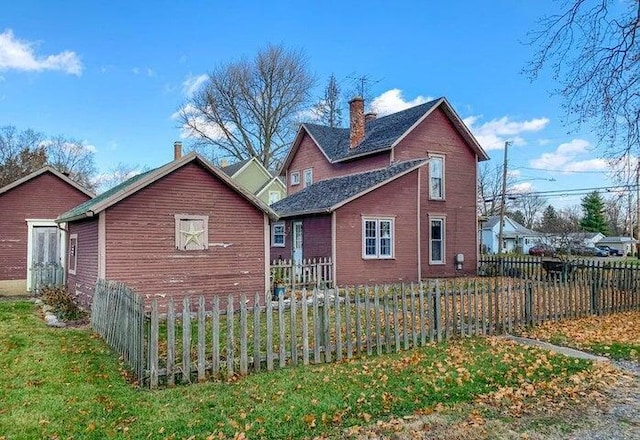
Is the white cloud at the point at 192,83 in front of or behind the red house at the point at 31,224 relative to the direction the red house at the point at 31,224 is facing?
behind

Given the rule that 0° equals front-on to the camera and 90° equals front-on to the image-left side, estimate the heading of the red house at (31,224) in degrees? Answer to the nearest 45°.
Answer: approximately 0°

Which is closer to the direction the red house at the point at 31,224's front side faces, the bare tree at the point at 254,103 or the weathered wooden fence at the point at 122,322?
the weathered wooden fence

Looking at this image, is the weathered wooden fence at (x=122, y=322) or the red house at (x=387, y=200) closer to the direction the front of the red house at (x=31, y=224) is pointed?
the weathered wooden fence

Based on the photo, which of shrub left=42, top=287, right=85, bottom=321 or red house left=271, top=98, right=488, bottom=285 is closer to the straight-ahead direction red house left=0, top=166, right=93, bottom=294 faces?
the shrub

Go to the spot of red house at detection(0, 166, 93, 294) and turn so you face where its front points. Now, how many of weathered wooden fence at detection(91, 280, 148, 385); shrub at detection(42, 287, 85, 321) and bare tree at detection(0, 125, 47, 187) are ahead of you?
2

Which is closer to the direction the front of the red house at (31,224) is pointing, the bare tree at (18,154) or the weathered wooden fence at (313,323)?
the weathered wooden fence

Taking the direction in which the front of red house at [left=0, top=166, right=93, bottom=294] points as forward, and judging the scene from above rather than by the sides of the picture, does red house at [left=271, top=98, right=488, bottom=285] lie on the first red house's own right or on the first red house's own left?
on the first red house's own left

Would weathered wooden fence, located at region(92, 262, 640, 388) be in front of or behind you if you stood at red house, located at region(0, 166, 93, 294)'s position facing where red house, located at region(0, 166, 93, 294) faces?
in front

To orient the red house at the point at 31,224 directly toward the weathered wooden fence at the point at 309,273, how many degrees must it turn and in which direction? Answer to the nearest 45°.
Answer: approximately 45° to its left

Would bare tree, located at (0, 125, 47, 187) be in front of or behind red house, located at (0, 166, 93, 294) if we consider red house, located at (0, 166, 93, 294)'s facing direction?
behind

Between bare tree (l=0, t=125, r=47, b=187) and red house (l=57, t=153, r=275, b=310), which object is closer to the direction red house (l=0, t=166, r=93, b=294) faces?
the red house

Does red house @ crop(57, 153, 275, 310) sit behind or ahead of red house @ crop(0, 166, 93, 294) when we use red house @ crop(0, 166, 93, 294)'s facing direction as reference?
ahead

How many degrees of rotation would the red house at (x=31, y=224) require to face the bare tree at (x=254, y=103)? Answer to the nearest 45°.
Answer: approximately 135° to its left
